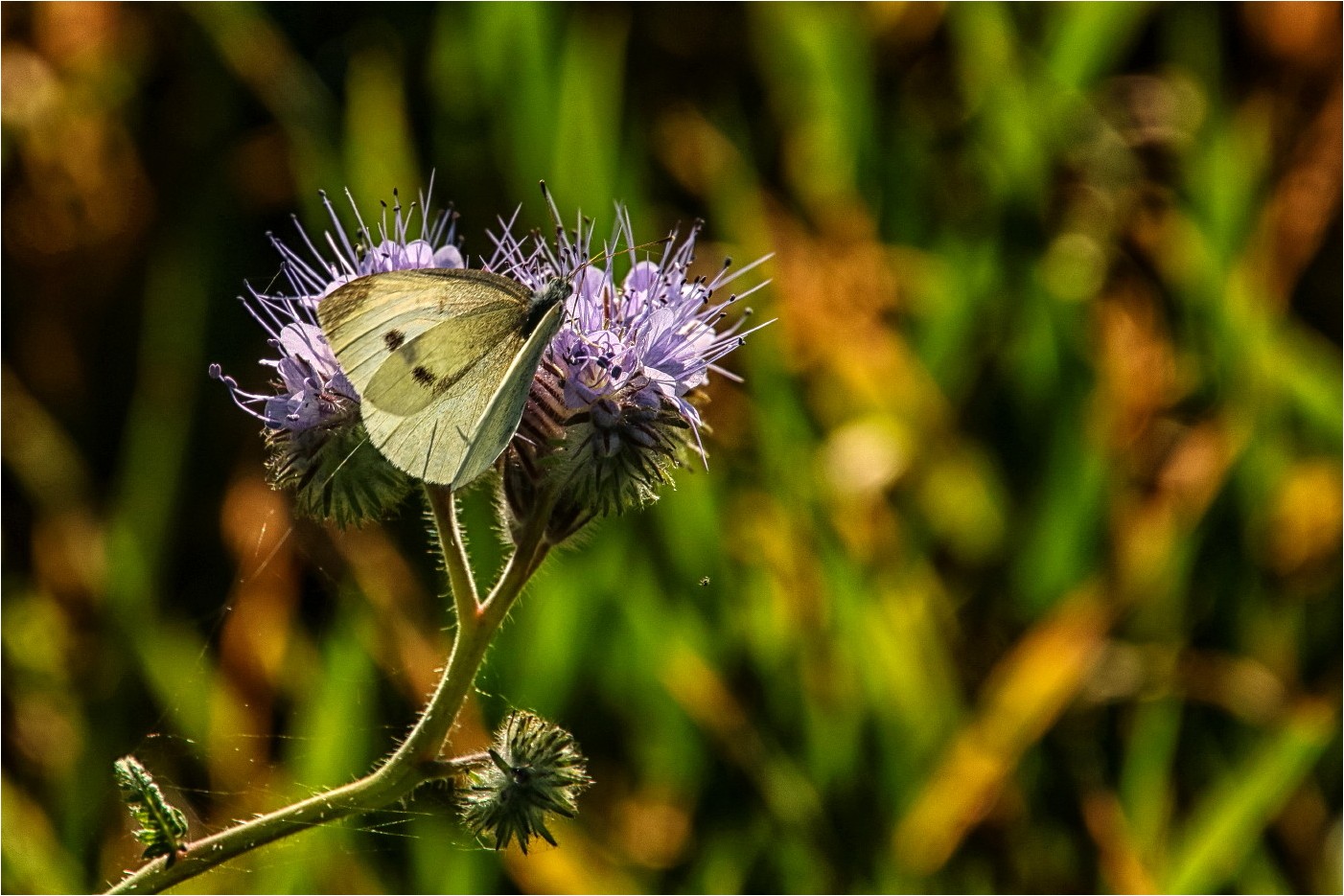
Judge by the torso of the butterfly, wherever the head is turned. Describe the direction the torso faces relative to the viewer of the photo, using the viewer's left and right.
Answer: facing away from the viewer and to the right of the viewer

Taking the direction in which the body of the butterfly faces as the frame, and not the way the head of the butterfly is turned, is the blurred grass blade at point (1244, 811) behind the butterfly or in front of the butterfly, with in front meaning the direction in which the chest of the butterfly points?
in front
